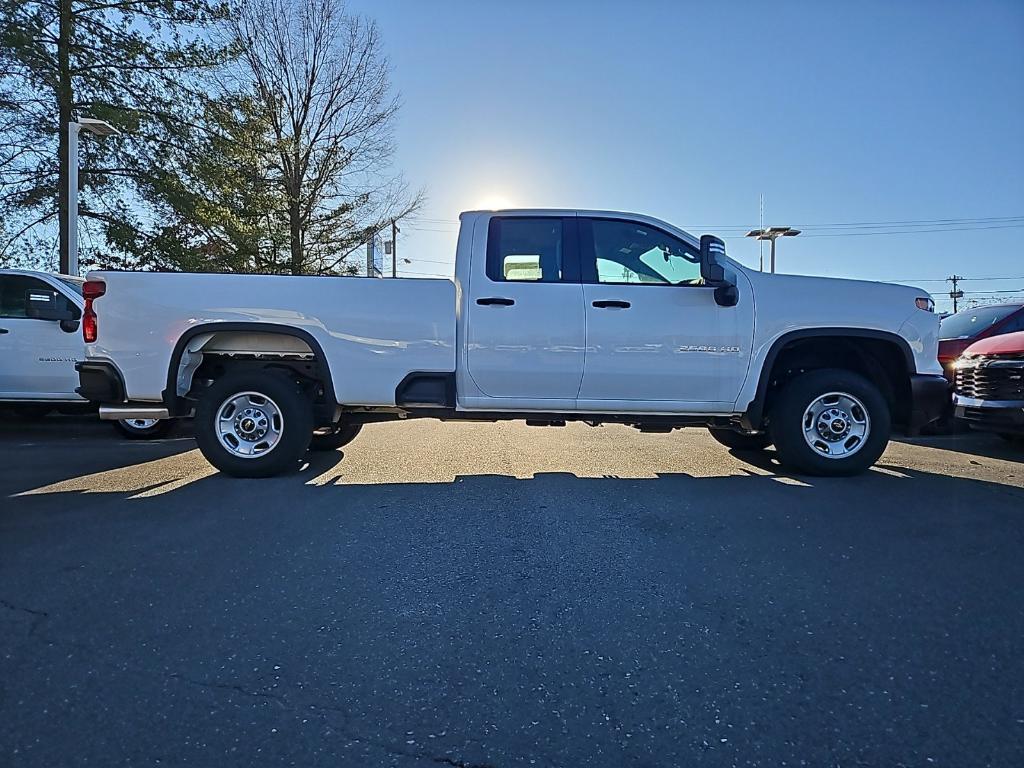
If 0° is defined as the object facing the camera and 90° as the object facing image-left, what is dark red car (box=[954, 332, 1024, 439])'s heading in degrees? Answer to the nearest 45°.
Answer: approximately 45°

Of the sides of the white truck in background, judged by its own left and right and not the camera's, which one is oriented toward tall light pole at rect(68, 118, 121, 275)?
left

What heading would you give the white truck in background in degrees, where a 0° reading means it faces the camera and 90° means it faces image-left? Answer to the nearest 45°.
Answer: approximately 270°

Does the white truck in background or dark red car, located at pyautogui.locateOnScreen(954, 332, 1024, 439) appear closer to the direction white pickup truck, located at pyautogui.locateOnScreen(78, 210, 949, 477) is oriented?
the dark red car

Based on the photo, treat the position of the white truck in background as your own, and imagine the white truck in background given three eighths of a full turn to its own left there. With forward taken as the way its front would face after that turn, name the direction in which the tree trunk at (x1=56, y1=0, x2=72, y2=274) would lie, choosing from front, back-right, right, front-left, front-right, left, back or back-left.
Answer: front-right

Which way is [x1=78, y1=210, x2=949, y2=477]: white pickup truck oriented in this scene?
to the viewer's right

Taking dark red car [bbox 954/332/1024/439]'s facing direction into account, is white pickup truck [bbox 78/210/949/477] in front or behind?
in front

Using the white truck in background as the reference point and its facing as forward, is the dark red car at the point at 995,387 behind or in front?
in front

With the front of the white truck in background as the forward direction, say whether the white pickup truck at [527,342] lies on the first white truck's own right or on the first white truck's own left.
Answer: on the first white truck's own right

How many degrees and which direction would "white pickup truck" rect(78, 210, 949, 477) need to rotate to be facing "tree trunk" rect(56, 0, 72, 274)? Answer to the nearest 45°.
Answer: approximately 135° to its left

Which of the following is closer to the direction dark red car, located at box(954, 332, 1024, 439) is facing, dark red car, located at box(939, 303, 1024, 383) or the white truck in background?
the white truck in background
